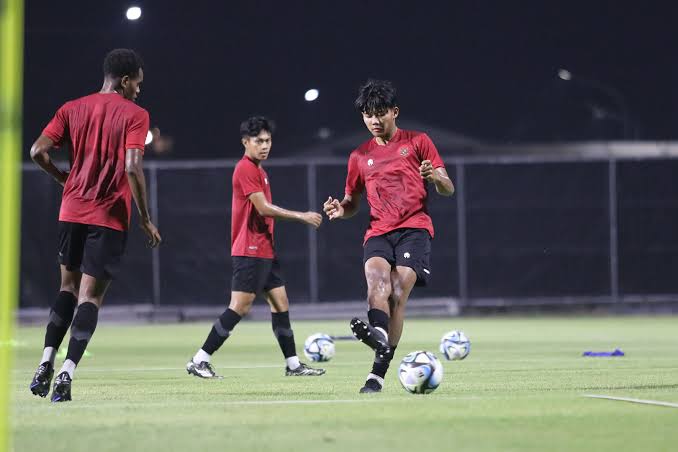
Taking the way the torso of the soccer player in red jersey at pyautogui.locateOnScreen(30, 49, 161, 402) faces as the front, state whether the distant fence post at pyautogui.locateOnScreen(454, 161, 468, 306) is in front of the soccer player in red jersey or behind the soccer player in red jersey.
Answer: in front

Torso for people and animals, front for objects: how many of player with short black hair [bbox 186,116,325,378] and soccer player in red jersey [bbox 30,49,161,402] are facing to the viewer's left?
0

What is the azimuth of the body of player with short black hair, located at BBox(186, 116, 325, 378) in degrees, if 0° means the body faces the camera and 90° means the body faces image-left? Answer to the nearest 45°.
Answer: approximately 270°

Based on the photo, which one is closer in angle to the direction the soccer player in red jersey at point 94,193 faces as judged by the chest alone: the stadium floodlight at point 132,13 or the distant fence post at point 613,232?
the distant fence post

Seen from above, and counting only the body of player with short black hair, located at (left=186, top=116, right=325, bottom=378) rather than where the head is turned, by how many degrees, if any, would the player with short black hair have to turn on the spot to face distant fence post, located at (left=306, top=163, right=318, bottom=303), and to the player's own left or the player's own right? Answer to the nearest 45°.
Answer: approximately 90° to the player's own left

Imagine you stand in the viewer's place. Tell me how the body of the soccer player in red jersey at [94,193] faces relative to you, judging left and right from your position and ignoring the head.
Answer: facing away from the viewer and to the right of the viewer

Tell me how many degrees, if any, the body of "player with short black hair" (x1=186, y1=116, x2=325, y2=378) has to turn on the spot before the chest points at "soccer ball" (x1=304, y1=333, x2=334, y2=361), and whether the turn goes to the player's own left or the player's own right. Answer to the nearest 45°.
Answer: approximately 45° to the player's own left

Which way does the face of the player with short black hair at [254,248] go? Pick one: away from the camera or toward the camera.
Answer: toward the camera

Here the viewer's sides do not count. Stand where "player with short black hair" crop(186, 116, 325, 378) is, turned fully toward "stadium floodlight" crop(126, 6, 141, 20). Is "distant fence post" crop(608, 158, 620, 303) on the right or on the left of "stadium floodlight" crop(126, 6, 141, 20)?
right

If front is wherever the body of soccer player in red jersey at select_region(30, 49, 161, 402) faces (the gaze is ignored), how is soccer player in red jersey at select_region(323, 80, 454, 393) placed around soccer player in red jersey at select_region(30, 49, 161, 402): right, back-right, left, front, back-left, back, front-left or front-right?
front-right

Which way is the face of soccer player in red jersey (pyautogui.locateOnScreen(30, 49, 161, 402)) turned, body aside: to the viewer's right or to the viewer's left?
to the viewer's right

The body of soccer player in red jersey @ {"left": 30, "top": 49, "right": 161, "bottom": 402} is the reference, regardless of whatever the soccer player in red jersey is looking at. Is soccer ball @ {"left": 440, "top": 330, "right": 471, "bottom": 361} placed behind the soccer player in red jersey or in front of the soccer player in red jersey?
in front

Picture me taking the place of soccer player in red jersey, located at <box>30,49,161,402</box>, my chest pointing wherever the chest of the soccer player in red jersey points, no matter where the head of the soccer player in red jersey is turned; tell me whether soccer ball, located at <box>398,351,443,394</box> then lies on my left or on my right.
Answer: on my right
